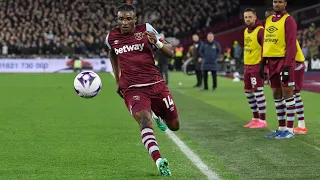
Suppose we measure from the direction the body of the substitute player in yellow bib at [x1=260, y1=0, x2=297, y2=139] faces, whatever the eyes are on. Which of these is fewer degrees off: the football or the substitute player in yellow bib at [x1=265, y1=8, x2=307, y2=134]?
the football

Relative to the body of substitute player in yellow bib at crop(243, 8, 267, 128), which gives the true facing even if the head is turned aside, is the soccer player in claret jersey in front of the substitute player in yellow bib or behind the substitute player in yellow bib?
in front

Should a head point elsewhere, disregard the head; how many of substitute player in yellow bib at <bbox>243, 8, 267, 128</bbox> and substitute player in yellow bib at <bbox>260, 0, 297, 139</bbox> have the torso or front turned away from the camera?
0

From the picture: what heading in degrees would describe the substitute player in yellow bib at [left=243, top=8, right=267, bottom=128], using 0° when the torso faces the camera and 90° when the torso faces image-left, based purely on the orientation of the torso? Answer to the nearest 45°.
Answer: approximately 45°

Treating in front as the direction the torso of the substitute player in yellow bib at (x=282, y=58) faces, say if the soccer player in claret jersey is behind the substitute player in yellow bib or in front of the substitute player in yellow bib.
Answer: in front

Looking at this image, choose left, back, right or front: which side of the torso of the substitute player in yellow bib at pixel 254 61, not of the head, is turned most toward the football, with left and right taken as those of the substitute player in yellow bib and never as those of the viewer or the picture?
front

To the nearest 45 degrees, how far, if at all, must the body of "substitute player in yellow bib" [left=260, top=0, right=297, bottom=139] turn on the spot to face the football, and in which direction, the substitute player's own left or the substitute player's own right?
0° — they already face it

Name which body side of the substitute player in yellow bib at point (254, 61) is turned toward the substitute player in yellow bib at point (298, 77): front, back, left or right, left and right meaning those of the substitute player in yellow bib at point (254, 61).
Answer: left

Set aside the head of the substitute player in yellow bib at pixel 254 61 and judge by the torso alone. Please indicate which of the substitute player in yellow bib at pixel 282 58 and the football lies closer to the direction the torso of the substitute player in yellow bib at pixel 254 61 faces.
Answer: the football
